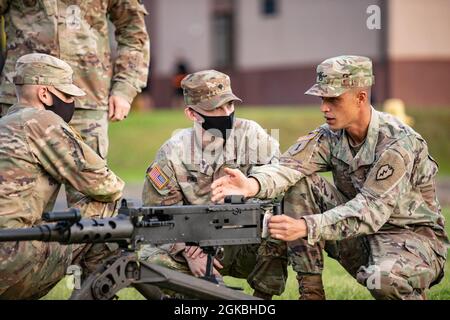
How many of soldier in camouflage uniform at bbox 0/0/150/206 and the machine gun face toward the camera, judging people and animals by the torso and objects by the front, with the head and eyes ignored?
1

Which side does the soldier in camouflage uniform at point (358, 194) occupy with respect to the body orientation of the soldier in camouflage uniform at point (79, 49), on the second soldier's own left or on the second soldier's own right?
on the second soldier's own left

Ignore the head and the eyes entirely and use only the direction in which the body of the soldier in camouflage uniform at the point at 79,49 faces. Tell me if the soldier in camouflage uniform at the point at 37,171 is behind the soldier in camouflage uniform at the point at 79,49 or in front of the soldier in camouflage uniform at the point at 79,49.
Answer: in front

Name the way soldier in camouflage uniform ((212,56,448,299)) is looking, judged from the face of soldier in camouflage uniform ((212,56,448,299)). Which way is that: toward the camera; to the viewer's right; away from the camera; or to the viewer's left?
to the viewer's left

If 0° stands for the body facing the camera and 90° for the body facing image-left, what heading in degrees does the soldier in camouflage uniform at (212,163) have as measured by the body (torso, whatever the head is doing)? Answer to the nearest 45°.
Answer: approximately 315°

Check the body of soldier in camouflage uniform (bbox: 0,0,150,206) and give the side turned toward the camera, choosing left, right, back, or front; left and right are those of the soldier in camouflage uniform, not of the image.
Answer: front

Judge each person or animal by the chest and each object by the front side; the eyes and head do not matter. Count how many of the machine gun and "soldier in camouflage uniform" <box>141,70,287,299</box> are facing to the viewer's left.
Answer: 1

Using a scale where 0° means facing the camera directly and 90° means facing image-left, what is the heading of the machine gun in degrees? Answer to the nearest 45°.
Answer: approximately 90°

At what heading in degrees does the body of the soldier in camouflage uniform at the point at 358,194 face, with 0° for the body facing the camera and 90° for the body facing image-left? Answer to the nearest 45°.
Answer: approximately 45°

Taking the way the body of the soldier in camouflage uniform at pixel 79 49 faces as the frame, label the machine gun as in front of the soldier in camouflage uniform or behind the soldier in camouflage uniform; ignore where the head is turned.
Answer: in front

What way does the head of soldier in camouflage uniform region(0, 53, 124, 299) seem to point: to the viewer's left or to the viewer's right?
to the viewer's right

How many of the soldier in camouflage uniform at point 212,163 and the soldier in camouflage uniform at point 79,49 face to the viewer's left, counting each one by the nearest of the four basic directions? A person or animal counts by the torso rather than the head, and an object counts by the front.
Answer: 0

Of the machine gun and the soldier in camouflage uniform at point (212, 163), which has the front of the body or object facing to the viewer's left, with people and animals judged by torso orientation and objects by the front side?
the machine gun
